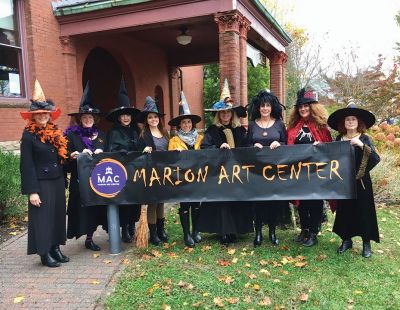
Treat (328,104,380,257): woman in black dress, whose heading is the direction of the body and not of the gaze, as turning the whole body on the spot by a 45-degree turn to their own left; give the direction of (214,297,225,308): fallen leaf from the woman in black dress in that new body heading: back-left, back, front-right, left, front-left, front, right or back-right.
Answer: right

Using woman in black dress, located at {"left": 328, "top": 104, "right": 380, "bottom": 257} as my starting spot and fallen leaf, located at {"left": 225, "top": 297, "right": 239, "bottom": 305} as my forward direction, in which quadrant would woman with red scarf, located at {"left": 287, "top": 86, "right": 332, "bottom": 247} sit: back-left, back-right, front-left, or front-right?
front-right

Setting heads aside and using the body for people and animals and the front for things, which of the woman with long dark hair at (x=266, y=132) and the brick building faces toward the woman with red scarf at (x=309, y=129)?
the brick building

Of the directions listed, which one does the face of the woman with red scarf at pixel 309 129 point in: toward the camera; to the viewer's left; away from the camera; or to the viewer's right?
toward the camera

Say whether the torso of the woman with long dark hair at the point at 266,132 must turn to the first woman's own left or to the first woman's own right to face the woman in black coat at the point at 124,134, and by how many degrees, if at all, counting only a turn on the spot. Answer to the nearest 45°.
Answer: approximately 90° to the first woman's own right

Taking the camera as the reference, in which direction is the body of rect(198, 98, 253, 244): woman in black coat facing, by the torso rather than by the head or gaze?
toward the camera

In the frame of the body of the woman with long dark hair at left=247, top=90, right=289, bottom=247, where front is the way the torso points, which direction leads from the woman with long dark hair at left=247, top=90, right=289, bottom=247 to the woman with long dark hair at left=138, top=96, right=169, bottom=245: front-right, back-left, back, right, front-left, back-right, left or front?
right

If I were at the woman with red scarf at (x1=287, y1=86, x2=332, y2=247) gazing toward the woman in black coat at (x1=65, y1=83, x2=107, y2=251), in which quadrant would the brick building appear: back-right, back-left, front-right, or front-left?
front-right

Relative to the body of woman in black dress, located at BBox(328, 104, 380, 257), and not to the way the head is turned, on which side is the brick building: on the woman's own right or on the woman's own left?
on the woman's own right

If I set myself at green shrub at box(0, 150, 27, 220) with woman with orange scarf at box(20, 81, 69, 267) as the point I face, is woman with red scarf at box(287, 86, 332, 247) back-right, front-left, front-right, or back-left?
front-left

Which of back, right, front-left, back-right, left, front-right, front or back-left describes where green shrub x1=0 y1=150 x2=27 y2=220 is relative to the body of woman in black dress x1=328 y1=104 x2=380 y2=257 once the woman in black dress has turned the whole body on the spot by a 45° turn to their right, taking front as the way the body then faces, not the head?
front-right

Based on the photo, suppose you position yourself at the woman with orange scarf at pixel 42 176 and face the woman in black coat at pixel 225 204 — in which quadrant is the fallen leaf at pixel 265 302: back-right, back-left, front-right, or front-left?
front-right

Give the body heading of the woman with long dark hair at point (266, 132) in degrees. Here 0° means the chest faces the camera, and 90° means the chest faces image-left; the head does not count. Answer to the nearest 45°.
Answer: approximately 0°
